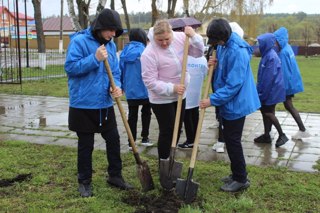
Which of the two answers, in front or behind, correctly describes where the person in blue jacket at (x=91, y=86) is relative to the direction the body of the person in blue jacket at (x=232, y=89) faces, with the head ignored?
in front

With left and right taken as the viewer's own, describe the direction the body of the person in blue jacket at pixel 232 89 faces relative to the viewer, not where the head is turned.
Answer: facing to the left of the viewer

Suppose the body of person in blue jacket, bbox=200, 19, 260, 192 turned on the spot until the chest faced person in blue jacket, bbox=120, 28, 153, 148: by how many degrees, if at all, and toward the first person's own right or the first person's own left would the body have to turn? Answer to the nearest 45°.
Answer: approximately 45° to the first person's own right

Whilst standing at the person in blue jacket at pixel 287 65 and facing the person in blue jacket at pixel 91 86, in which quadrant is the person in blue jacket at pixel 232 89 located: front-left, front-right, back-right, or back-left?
front-left

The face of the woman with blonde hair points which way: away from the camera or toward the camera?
toward the camera

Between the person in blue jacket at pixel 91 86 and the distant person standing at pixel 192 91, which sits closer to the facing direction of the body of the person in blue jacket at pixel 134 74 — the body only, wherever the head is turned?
the distant person standing

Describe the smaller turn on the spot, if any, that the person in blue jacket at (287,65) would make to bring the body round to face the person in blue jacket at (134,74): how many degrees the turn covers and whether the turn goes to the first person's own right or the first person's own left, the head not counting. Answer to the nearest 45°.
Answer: approximately 45° to the first person's own left

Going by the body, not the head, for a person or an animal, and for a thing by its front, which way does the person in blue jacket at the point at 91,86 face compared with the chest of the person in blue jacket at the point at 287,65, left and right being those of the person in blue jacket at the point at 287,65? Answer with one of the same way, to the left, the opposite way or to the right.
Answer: the opposite way
